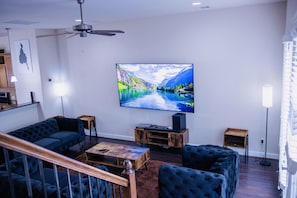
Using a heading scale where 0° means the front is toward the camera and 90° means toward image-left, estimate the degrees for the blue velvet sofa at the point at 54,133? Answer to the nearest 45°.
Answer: approximately 315°

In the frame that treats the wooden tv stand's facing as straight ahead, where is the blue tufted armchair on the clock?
The blue tufted armchair is roughly at 10 o'clock from the wooden tv stand.

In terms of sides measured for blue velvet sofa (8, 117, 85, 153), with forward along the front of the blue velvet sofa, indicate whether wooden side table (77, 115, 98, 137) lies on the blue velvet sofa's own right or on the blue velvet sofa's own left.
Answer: on the blue velvet sofa's own left
